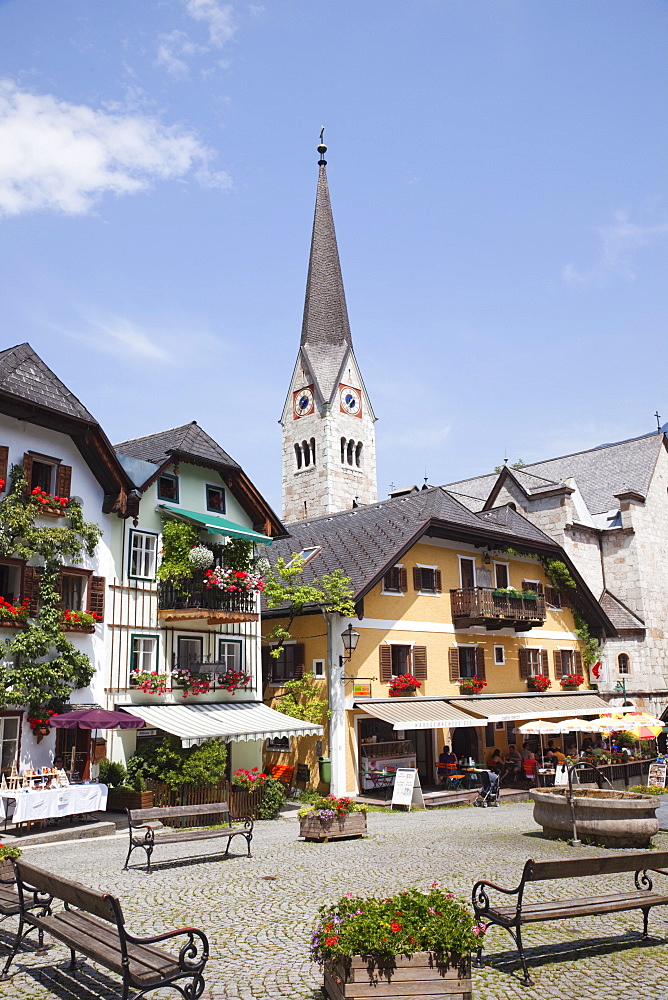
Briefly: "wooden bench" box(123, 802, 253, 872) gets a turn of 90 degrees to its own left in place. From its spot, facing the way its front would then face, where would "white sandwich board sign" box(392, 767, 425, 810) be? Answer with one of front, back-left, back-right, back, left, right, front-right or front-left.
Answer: front

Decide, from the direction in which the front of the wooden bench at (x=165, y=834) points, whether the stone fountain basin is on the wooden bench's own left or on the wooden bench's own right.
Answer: on the wooden bench's own left

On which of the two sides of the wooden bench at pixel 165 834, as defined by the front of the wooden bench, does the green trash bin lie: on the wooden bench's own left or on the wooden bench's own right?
on the wooden bench's own left
